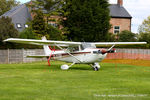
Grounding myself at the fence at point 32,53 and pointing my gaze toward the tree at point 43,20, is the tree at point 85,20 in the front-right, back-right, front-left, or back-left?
front-right

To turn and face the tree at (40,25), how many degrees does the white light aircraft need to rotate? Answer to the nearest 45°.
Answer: approximately 135° to its left

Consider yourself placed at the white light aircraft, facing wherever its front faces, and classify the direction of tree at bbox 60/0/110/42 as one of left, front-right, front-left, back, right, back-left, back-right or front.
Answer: back-left

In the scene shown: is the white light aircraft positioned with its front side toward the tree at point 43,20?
no

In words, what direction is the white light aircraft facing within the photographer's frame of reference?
facing the viewer and to the right of the viewer
